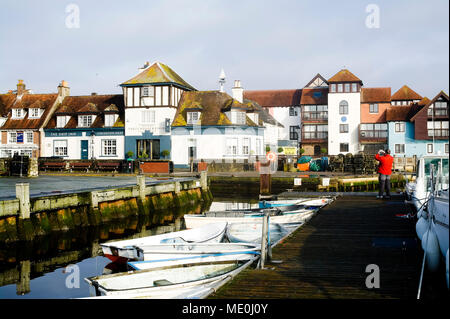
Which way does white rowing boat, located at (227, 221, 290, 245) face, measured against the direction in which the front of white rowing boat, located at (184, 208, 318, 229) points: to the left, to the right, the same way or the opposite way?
the same way

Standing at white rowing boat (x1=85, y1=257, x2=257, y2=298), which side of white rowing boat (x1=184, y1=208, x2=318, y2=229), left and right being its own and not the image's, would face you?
right

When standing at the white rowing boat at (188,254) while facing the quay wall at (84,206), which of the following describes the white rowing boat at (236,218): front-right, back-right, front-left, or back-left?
front-right

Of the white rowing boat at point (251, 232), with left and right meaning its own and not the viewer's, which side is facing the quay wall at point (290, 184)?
left

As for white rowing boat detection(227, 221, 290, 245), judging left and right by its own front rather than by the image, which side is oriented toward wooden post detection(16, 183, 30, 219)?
back

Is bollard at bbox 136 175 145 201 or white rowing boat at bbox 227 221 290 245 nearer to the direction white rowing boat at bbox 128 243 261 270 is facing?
the white rowing boat

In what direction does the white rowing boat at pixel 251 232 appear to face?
to the viewer's right

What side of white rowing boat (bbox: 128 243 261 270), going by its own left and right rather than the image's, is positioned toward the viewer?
right

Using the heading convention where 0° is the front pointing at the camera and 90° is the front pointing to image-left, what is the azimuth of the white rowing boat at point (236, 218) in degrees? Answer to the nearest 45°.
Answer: approximately 270°

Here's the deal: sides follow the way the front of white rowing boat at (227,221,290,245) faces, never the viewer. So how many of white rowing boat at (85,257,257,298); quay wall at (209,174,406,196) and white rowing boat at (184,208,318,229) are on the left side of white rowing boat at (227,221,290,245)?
2

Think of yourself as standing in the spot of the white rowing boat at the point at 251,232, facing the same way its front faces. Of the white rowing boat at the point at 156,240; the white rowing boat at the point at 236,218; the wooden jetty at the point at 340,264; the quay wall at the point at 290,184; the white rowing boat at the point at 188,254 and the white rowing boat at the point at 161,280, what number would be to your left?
2

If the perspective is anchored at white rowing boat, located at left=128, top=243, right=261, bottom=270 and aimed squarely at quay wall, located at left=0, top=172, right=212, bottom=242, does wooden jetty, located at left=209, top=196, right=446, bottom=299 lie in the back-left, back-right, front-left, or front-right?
back-right

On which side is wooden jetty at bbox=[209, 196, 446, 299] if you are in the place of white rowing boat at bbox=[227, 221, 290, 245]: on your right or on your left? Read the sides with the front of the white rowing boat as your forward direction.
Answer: on your right

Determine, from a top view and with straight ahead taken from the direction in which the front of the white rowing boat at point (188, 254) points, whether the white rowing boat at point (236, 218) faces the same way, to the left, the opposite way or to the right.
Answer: the same way

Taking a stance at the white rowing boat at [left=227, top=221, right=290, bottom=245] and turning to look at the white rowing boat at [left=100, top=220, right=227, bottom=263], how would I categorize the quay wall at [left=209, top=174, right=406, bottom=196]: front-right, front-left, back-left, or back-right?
back-right
